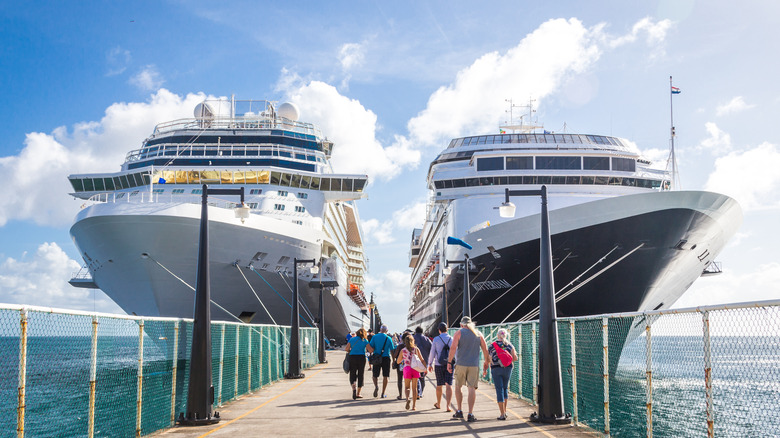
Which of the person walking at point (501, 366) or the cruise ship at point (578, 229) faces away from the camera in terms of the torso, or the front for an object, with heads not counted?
the person walking

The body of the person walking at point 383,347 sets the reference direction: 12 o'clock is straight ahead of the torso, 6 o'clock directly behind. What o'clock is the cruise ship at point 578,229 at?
The cruise ship is roughly at 1 o'clock from the person walking.

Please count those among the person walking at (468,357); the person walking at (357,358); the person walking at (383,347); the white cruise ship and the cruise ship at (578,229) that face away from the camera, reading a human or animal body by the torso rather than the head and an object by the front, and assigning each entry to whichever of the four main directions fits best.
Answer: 3

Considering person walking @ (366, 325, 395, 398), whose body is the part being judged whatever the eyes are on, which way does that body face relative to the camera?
away from the camera

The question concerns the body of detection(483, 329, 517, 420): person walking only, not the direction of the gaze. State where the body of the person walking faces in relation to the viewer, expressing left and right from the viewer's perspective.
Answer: facing away from the viewer

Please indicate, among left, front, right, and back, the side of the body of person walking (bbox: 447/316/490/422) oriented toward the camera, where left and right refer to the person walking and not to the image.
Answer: back

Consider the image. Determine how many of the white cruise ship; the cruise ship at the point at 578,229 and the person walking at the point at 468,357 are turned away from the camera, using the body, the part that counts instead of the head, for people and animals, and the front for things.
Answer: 1

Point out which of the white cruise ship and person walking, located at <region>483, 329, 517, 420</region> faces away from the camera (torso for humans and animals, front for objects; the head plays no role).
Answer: the person walking

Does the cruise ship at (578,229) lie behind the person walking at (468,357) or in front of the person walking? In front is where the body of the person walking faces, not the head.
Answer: in front

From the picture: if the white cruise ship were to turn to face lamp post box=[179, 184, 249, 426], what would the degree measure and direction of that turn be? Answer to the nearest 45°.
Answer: approximately 45° to its left

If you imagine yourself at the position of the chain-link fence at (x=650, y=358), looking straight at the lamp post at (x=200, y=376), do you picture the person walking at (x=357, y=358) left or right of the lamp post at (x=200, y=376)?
right

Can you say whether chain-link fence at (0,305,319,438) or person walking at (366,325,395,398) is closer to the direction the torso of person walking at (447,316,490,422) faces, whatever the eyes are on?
the person walking

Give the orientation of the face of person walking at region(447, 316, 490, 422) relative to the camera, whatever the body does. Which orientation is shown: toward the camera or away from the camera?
away from the camera

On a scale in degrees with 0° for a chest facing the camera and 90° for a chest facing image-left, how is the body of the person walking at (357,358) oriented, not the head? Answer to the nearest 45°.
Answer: approximately 180°
